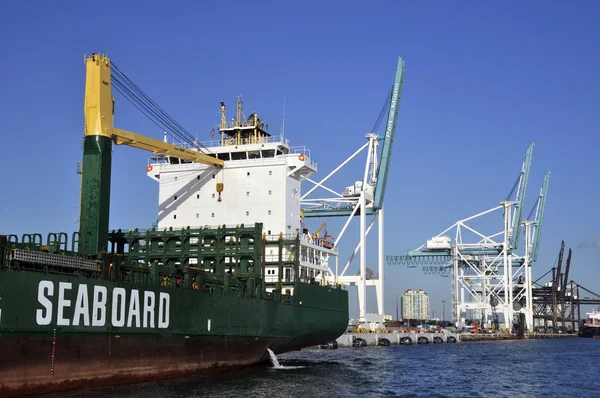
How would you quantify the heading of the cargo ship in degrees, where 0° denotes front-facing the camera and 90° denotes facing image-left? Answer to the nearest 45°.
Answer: approximately 45°
